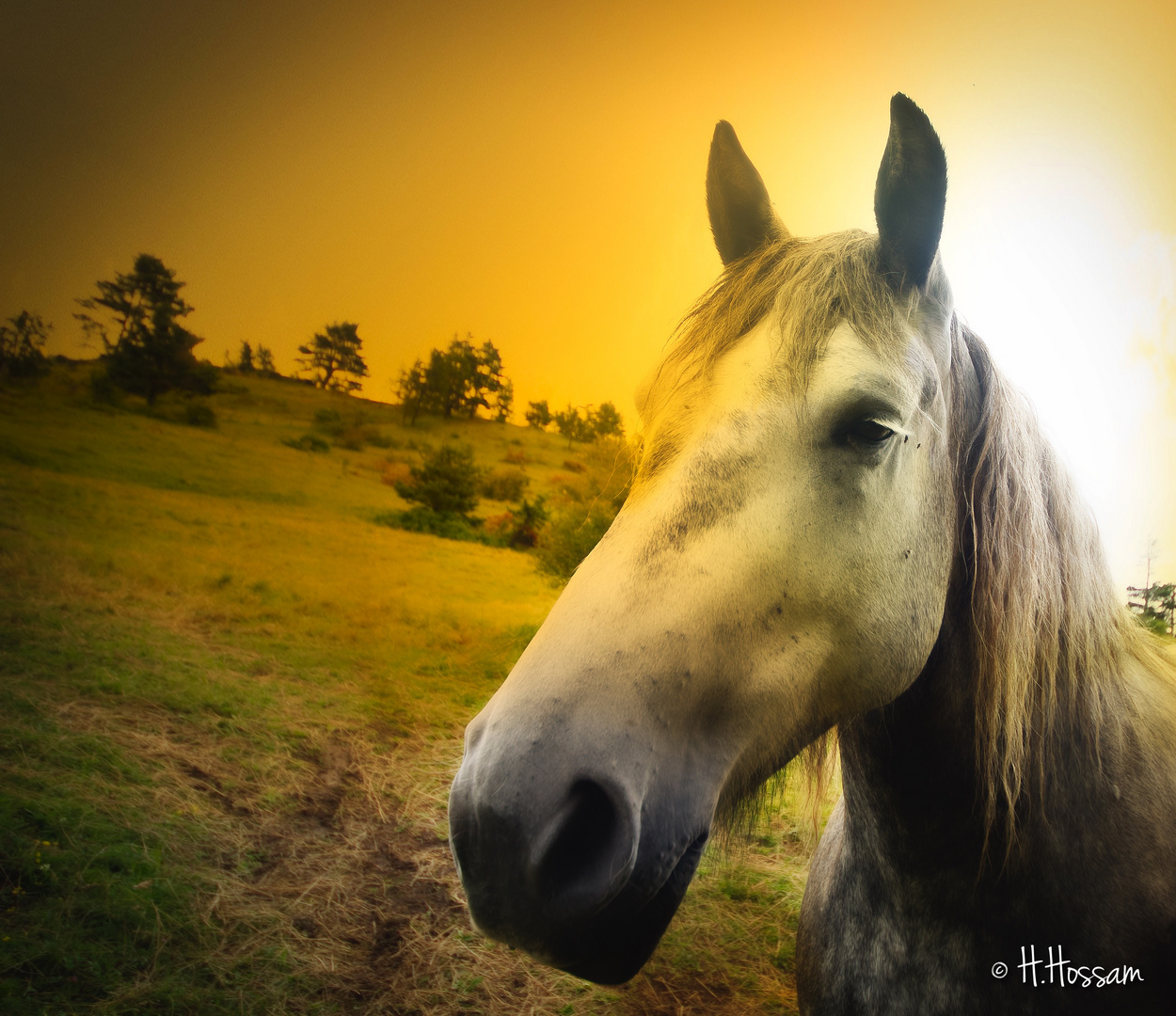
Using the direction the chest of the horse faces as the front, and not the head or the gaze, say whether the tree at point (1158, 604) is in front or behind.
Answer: behind

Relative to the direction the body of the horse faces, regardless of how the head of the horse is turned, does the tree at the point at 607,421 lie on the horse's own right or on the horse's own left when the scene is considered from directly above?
on the horse's own right

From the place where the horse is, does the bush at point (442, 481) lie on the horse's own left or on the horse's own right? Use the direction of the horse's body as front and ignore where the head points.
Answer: on the horse's own right

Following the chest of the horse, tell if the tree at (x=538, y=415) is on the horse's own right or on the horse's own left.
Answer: on the horse's own right

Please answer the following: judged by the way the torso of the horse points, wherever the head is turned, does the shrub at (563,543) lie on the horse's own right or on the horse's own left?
on the horse's own right

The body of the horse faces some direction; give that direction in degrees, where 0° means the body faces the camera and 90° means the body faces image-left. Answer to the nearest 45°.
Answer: approximately 45°

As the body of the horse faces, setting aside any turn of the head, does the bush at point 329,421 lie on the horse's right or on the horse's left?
on the horse's right
